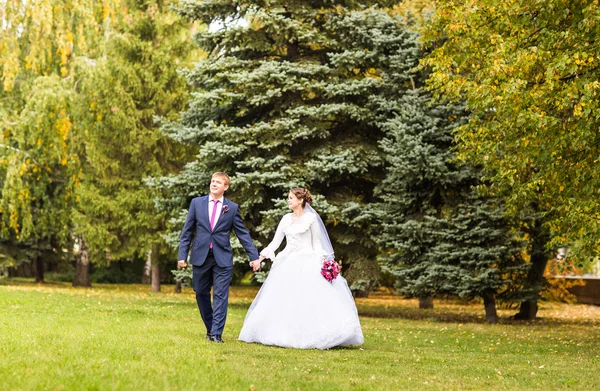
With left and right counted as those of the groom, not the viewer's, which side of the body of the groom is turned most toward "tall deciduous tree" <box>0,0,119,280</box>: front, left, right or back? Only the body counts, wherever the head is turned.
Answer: back

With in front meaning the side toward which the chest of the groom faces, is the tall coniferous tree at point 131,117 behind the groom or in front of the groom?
behind

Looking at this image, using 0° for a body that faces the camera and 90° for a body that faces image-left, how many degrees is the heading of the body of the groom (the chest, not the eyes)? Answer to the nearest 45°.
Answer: approximately 0°

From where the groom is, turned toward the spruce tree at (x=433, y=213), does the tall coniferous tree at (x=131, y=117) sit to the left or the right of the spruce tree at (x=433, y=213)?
left
